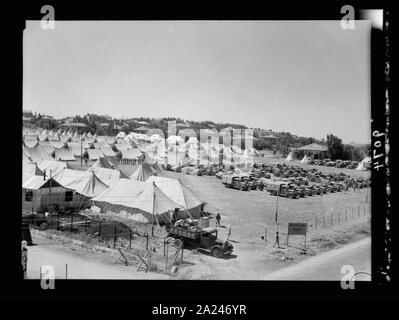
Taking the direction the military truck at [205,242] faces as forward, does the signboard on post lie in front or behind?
in front

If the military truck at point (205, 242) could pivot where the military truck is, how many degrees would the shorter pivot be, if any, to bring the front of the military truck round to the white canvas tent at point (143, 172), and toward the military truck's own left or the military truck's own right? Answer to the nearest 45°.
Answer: approximately 135° to the military truck's own left

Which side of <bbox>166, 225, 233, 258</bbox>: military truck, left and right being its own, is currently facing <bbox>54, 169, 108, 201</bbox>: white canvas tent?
back

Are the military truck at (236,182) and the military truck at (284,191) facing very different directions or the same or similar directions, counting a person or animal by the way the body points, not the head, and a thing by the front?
same or similar directions

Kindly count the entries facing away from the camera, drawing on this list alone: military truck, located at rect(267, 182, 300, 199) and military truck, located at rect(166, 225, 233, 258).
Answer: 0

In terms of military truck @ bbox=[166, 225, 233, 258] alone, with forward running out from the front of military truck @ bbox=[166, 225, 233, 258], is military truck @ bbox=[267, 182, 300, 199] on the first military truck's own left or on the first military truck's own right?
on the first military truck's own left

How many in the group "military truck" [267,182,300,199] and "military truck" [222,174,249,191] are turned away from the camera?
0

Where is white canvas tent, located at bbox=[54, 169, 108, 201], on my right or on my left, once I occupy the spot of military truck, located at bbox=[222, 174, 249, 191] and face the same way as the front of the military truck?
on my right

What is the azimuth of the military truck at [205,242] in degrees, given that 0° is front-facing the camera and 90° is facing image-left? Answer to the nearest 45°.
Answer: approximately 315°
